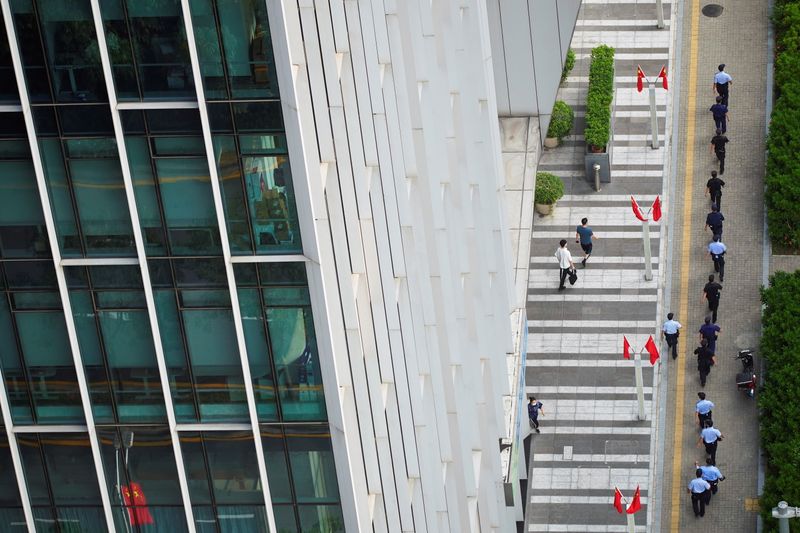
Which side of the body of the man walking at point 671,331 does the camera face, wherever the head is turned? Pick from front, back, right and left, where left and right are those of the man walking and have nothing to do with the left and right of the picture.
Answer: back

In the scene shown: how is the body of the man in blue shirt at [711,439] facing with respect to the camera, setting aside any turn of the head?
away from the camera

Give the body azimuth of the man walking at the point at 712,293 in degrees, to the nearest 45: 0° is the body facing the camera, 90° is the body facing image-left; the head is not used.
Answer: approximately 180°

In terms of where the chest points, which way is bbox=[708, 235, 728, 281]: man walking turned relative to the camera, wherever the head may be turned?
away from the camera

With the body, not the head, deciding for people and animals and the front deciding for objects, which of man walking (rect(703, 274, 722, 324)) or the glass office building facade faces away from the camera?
the man walking
